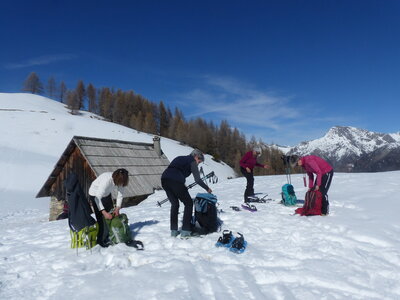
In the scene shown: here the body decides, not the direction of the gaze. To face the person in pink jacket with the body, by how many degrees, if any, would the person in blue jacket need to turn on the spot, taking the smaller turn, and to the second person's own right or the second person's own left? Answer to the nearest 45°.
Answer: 0° — they already face them

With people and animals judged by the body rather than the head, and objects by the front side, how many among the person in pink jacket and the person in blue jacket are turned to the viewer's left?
1

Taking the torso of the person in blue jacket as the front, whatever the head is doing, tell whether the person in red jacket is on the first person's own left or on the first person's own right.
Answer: on the first person's own left

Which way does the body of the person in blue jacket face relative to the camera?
to the viewer's right

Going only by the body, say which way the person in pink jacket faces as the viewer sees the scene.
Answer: to the viewer's left
